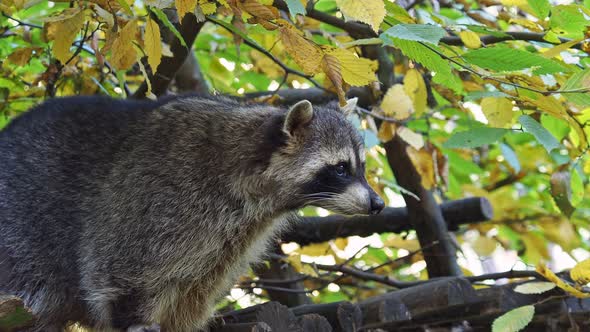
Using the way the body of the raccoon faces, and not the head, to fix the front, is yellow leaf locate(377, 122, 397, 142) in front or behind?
in front

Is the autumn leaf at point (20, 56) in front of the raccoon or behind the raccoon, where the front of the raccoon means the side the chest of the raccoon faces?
behind

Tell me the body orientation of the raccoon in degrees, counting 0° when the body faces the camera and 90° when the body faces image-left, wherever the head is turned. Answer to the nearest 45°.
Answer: approximately 270°

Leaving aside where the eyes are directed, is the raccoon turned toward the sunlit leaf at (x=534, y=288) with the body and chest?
yes

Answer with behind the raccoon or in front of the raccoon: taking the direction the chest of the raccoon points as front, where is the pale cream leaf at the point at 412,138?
in front

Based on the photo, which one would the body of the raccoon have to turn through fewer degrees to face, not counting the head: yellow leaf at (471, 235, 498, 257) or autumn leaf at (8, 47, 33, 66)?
the yellow leaf

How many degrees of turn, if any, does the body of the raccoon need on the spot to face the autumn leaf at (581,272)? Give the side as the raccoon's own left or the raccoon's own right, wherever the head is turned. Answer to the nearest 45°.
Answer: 0° — it already faces it

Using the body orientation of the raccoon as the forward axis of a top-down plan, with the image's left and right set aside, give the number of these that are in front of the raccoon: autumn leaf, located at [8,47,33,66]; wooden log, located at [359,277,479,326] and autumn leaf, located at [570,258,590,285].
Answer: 2
